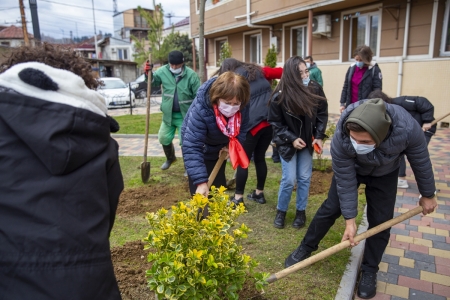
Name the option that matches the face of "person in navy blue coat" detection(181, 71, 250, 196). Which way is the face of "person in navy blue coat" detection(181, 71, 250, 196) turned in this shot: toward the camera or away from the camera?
toward the camera

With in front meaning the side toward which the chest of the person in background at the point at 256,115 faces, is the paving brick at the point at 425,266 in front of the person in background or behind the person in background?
behind

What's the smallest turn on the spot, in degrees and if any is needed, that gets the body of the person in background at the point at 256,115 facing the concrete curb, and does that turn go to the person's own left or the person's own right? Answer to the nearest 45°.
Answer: approximately 135° to the person's own left

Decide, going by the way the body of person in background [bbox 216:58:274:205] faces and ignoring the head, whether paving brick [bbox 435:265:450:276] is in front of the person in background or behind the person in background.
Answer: behind
